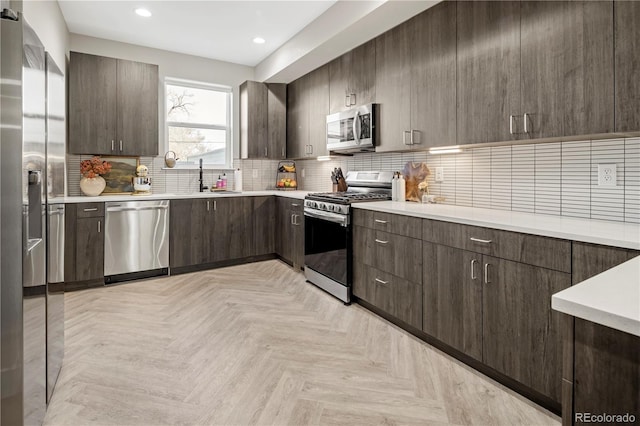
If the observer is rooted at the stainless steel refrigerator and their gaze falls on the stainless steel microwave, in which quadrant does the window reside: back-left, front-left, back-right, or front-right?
front-left

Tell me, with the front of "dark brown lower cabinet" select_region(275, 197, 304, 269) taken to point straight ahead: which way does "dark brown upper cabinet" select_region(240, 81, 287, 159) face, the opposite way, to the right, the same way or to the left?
to the left

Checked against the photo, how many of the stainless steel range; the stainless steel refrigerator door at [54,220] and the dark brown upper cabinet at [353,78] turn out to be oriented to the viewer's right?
1

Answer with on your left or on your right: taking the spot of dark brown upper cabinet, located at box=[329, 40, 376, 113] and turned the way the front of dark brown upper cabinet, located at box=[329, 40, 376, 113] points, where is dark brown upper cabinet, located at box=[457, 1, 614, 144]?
on your left

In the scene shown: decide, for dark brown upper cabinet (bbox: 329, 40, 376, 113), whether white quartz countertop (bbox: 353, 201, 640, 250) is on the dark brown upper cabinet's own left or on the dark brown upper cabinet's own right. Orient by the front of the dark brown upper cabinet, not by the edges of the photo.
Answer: on the dark brown upper cabinet's own left

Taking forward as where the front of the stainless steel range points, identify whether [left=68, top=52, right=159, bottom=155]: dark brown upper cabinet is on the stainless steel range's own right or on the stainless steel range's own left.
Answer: on the stainless steel range's own right

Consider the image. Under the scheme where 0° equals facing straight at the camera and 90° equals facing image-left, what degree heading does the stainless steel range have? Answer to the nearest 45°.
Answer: approximately 45°

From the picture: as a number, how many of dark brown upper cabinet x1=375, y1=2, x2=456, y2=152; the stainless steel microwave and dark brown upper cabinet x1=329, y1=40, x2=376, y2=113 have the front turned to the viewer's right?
0

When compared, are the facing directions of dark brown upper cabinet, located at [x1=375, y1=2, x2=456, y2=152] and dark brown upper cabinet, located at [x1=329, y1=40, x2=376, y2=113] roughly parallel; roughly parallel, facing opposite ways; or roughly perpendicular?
roughly parallel

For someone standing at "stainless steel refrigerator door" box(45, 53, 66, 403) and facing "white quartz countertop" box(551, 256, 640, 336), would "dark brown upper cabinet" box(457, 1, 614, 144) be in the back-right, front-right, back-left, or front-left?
front-left

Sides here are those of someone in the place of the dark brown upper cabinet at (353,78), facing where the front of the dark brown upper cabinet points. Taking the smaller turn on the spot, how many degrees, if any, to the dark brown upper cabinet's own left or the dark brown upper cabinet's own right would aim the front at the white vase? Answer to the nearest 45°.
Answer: approximately 45° to the dark brown upper cabinet's own right

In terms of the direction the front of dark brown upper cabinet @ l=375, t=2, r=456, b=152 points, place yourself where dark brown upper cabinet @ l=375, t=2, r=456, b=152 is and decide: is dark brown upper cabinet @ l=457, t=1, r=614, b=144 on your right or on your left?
on your left
